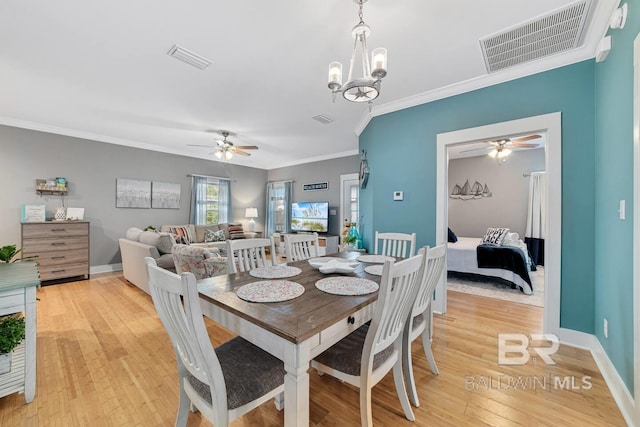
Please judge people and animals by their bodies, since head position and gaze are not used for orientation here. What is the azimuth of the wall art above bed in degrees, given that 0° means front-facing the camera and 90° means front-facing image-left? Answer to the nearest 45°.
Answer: approximately 0°

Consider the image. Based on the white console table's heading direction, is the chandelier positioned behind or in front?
in front

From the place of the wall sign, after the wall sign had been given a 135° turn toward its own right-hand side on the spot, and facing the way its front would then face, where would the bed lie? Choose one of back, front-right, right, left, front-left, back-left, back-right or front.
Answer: back-right

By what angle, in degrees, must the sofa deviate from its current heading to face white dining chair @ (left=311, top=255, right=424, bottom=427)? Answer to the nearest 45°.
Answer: approximately 45° to its right

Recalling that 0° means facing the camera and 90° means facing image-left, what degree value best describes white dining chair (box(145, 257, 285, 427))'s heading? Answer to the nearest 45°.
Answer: approximately 225°

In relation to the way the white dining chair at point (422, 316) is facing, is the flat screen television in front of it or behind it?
in front

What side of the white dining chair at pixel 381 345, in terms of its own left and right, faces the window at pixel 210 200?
front

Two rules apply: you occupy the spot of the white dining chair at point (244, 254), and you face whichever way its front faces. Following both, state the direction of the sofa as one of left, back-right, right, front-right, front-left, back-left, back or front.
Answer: back
